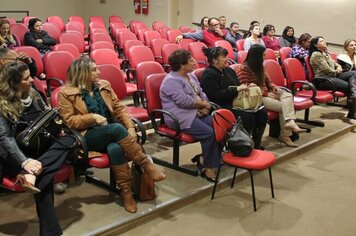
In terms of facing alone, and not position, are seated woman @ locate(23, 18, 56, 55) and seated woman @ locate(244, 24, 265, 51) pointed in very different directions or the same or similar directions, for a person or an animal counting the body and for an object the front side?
same or similar directions

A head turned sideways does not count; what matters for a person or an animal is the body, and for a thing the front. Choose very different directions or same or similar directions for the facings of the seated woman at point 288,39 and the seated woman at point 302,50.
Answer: same or similar directions

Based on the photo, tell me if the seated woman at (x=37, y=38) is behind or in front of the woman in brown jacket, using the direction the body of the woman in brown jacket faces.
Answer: behind

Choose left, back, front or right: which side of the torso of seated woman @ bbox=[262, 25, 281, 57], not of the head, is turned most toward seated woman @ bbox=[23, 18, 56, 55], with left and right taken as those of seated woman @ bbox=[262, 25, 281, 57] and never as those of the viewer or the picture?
right

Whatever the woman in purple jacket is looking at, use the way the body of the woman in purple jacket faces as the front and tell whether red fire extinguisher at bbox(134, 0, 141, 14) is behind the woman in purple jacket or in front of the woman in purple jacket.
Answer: behind

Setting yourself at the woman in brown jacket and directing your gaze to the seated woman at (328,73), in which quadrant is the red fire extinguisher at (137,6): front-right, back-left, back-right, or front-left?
front-left
